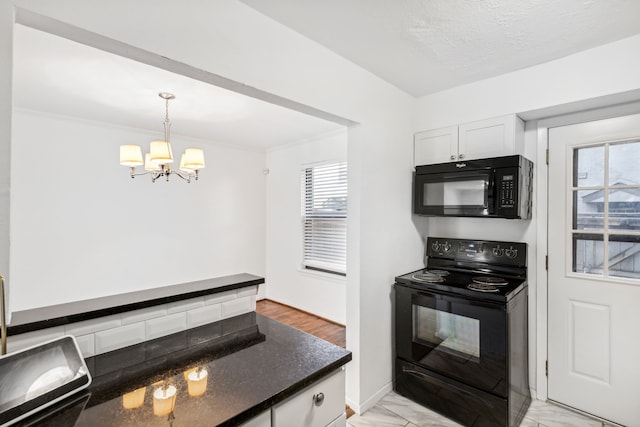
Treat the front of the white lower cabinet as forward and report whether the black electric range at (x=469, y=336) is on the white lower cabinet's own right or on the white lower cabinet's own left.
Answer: on the white lower cabinet's own left

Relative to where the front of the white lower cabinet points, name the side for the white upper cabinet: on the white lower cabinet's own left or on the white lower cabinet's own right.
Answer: on the white lower cabinet's own left

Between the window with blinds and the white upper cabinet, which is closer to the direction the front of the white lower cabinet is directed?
the white upper cabinet

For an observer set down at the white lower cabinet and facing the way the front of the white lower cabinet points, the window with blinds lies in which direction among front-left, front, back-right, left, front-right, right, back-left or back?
back-left

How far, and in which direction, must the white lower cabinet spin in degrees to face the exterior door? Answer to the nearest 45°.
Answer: approximately 90° to its left

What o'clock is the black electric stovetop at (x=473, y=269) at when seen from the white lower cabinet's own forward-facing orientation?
The black electric stovetop is roughly at 9 o'clock from the white lower cabinet.

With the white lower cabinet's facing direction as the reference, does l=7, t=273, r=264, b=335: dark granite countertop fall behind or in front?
behind

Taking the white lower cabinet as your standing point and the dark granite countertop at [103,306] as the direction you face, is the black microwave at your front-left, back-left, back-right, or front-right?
back-right

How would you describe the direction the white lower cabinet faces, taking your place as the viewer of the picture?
facing the viewer and to the right of the viewer

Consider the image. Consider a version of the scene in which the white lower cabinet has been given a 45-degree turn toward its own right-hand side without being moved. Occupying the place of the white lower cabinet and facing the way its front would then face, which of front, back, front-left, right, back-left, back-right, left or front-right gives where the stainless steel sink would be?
right

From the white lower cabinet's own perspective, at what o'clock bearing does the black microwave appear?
The black microwave is roughly at 9 o'clock from the white lower cabinet.
